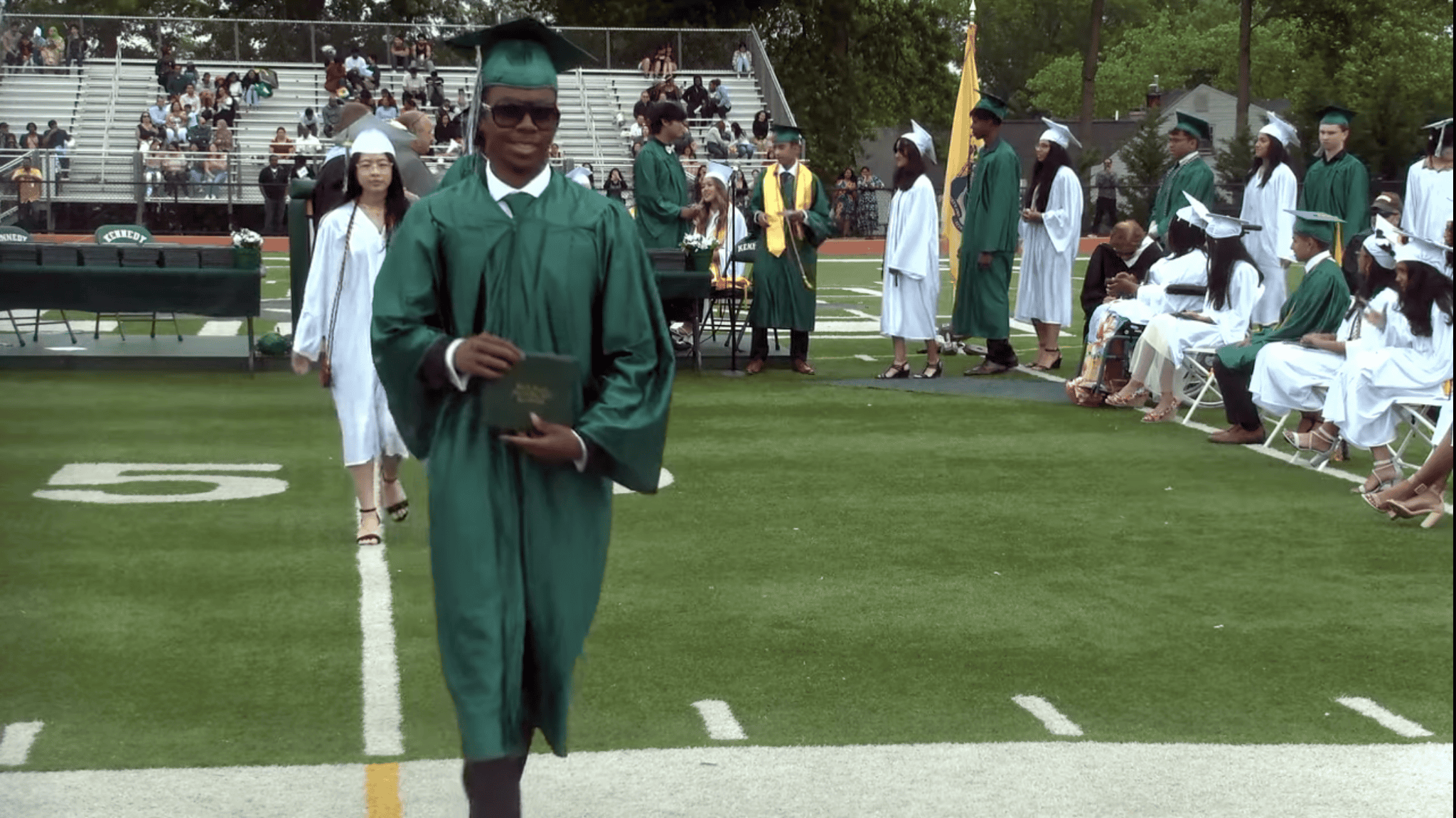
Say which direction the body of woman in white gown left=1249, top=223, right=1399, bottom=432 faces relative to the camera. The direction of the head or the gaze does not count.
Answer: to the viewer's left

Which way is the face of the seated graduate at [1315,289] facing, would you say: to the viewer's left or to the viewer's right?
to the viewer's left

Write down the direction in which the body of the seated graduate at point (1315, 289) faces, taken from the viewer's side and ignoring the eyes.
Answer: to the viewer's left

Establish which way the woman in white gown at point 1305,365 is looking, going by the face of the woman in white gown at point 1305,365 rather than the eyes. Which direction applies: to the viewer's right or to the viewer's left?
to the viewer's left

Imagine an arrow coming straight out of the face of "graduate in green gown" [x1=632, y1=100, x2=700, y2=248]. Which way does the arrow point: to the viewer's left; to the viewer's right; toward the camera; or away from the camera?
to the viewer's right

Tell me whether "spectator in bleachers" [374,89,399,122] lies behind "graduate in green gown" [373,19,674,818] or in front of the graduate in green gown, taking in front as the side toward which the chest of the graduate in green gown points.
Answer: behind

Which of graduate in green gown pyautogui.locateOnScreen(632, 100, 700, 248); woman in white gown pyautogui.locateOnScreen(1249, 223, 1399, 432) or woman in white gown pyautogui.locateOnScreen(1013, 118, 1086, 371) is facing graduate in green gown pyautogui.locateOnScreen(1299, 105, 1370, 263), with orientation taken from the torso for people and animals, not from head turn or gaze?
graduate in green gown pyautogui.locateOnScreen(632, 100, 700, 248)

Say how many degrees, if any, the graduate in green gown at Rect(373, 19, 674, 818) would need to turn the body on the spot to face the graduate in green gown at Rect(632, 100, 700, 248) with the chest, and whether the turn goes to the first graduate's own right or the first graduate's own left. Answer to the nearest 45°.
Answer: approximately 180°

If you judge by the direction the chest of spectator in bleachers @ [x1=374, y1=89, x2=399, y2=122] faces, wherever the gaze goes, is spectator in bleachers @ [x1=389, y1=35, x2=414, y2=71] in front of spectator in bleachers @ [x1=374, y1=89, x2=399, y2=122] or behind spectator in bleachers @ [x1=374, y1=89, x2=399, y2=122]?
behind

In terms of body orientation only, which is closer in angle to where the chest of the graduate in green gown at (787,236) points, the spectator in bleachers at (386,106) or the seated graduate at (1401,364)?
the seated graduate

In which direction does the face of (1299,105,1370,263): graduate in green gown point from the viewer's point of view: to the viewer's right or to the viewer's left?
to the viewer's left
